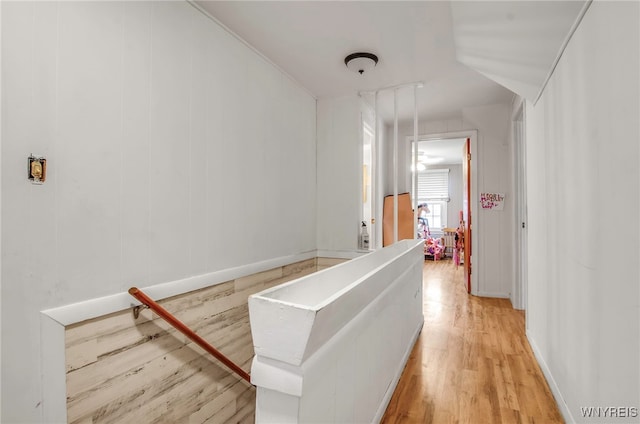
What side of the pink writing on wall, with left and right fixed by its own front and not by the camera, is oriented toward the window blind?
back

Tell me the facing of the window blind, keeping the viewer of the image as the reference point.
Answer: facing the viewer

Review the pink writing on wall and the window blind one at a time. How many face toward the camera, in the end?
2

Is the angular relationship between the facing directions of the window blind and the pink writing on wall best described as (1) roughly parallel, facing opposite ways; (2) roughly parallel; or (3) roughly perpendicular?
roughly parallel

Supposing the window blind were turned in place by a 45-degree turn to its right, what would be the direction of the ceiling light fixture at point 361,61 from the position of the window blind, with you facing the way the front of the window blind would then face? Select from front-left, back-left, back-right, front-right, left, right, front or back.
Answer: front-left

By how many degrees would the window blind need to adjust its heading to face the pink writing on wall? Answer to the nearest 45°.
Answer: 0° — it already faces it

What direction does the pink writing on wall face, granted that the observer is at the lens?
facing the viewer

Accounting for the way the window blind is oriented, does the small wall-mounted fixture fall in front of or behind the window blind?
in front

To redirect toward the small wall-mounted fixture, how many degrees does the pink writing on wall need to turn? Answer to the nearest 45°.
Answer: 0° — it already faces it
